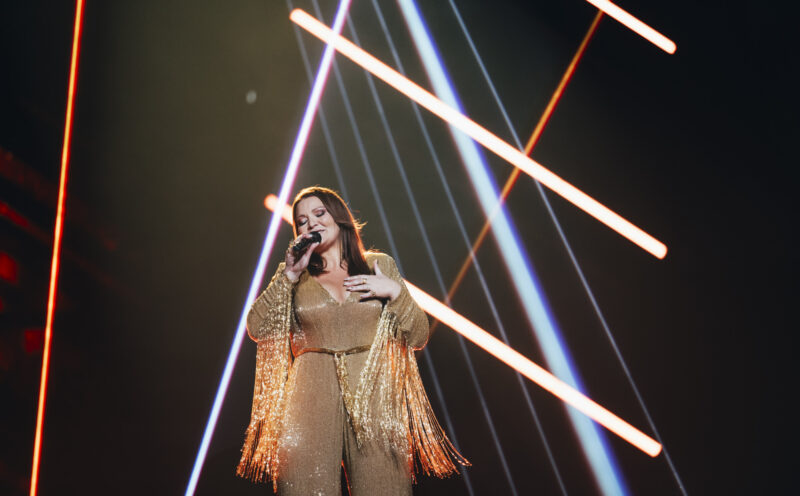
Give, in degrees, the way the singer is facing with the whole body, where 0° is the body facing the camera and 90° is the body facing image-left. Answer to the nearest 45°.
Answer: approximately 0°

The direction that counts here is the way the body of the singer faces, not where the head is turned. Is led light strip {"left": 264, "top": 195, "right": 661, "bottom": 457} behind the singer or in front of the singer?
behind
